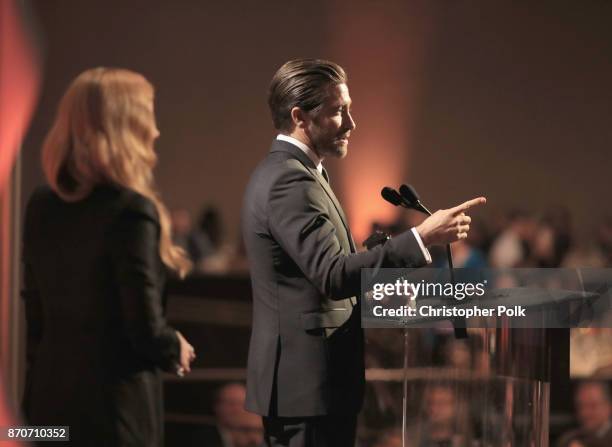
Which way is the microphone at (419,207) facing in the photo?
to the viewer's left

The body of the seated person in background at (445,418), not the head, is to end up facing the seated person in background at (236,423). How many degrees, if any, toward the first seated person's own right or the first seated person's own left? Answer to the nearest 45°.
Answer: approximately 135° to the first seated person's own right

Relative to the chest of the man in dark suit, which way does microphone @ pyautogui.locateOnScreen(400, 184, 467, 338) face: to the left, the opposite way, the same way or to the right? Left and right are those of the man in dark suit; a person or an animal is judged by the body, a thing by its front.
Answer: the opposite way

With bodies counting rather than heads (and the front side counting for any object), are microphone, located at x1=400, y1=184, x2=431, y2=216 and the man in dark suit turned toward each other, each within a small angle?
yes

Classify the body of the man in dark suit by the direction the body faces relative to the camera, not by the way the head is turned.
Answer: to the viewer's right

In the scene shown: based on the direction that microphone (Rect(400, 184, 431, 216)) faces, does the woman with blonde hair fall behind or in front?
in front

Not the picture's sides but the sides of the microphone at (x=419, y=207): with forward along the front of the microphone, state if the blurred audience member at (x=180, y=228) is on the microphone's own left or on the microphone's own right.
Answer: on the microphone's own right

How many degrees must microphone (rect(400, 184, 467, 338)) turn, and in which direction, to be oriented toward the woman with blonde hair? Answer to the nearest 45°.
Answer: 0° — it already faces them

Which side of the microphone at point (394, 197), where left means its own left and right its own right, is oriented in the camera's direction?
left

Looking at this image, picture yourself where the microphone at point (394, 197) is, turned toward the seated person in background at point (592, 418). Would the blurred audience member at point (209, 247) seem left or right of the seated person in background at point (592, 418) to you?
left

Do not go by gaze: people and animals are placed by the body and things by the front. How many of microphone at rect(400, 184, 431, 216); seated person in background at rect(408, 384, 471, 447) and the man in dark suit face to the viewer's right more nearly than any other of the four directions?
1

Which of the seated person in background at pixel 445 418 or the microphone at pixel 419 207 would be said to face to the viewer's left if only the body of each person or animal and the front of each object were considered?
the microphone
